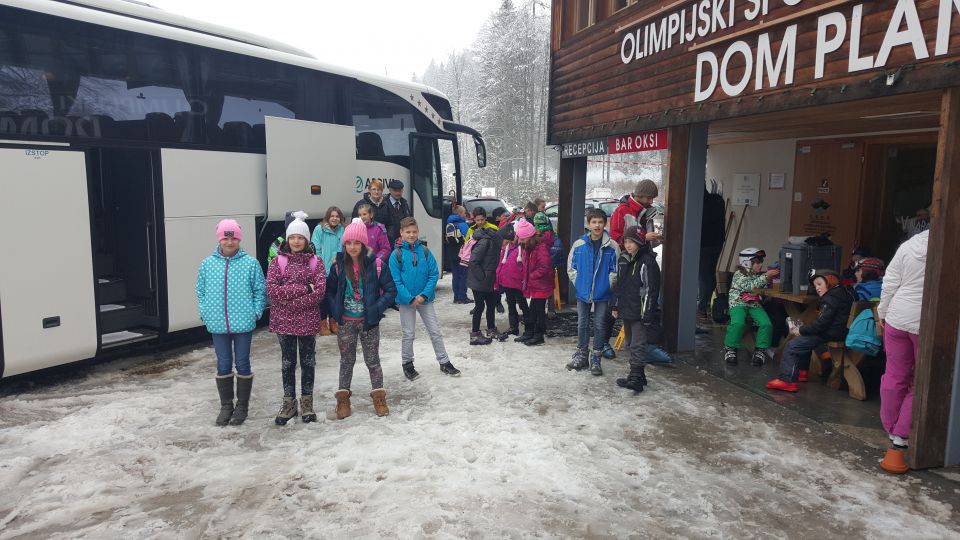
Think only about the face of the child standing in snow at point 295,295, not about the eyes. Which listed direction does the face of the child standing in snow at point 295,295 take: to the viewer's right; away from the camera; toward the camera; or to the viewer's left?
toward the camera

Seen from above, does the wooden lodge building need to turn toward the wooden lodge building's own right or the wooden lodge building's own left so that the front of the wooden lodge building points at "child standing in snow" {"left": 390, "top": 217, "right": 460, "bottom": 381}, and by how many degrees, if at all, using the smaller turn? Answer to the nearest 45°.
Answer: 0° — it already faces them

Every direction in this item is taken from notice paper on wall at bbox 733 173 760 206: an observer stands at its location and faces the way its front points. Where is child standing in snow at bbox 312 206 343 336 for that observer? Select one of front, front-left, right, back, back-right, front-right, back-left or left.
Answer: front-right

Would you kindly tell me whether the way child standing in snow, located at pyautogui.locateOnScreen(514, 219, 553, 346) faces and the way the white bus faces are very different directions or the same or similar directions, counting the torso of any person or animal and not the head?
very different directions

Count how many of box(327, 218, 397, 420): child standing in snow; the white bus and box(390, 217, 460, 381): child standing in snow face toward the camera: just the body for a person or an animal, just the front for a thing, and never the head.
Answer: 2

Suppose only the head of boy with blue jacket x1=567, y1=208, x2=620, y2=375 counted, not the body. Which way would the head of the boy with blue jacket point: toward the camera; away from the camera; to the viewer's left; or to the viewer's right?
toward the camera

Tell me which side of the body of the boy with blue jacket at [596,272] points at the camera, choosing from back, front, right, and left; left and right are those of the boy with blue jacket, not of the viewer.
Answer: front

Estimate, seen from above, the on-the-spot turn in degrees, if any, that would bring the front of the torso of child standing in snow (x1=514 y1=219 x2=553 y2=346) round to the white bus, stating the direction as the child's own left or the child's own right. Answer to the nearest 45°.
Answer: approximately 45° to the child's own right

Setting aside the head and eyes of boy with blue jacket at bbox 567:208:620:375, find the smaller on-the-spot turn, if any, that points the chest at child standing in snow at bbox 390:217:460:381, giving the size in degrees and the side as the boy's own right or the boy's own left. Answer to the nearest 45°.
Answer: approximately 45° to the boy's own right

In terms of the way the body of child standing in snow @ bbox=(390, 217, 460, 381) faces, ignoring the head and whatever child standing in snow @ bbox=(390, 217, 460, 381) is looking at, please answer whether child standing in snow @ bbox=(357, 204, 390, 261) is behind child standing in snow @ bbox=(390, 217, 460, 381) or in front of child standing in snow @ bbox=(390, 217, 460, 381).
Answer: behind

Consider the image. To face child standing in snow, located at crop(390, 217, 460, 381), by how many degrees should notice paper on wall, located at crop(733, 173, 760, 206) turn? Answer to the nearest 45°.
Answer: approximately 45° to its right

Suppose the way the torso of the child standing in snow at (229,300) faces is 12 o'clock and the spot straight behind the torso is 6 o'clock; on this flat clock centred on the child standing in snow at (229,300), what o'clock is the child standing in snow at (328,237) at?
the child standing in snow at (328,237) is roughly at 7 o'clock from the child standing in snow at (229,300).

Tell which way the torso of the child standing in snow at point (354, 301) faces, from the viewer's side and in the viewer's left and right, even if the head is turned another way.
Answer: facing the viewer

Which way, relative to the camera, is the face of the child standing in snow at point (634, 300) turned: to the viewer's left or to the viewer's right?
to the viewer's left

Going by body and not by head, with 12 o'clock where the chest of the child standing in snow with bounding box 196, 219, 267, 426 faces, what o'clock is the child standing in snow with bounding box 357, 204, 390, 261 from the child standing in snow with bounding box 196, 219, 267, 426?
the child standing in snow with bounding box 357, 204, 390, 261 is roughly at 7 o'clock from the child standing in snow with bounding box 196, 219, 267, 426.

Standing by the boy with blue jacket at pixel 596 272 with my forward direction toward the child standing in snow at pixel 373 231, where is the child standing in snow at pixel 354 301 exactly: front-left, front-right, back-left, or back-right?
front-left

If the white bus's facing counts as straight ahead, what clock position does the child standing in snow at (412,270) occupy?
The child standing in snow is roughly at 3 o'clock from the white bus.
